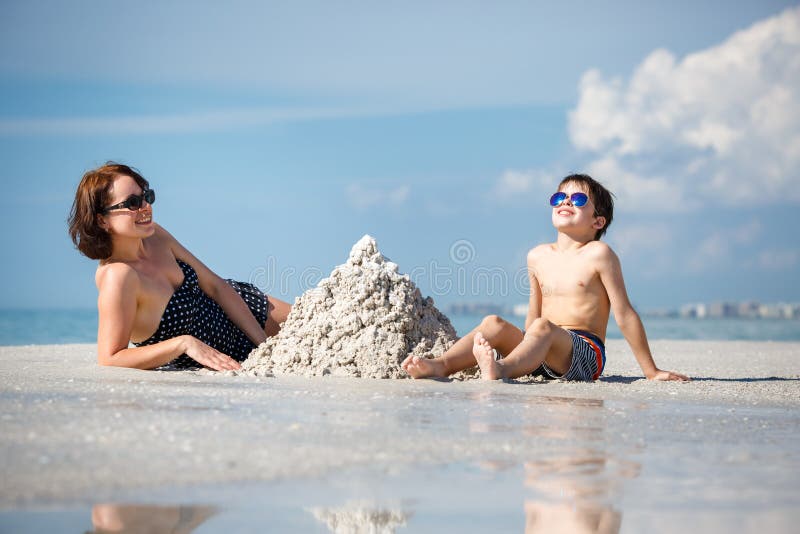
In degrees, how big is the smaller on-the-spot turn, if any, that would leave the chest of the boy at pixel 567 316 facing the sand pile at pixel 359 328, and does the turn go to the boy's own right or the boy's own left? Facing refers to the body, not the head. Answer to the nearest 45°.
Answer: approximately 45° to the boy's own right

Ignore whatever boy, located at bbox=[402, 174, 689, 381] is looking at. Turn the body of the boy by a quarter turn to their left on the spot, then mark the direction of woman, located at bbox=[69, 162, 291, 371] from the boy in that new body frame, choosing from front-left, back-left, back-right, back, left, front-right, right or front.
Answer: back-right

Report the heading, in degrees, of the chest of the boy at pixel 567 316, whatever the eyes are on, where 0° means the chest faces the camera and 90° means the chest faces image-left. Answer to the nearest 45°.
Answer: approximately 45°

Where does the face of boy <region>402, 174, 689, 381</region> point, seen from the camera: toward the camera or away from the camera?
toward the camera
